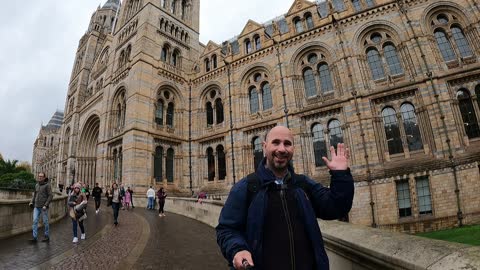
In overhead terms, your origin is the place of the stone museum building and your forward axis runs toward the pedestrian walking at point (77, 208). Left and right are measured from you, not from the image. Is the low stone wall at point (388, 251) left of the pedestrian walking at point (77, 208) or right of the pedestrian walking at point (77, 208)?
left

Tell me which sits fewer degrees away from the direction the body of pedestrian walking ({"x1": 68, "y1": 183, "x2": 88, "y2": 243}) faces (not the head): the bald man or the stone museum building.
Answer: the bald man

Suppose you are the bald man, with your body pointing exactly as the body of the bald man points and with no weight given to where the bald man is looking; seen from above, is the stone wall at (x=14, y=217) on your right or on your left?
on your right

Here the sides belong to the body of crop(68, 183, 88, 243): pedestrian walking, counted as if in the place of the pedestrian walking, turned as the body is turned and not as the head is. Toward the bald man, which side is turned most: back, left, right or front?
front

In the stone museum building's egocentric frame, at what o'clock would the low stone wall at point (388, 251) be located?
The low stone wall is roughly at 11 o'clock from the stone museum building.

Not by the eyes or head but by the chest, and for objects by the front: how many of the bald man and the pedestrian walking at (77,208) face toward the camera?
2

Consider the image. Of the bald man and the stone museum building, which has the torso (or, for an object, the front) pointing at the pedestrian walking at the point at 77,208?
the stone museum building

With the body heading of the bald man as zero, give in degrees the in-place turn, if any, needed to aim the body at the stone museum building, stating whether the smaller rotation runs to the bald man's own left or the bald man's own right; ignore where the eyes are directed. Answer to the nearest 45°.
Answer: approximately 180°

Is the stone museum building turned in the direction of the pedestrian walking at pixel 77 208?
yes

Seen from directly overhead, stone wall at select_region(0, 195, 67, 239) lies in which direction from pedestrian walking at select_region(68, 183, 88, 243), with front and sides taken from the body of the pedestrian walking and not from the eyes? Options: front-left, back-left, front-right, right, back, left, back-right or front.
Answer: back-right

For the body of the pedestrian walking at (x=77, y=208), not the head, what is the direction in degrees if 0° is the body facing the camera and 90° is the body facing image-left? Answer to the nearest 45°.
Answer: approximately 0°

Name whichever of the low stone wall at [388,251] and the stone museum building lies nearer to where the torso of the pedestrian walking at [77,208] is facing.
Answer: the low stone wall

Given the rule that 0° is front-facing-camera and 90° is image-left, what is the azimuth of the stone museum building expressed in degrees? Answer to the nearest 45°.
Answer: approximately 45°
